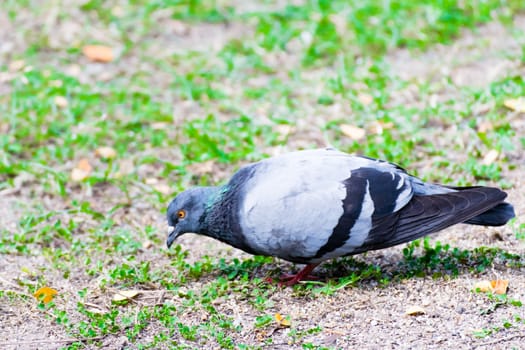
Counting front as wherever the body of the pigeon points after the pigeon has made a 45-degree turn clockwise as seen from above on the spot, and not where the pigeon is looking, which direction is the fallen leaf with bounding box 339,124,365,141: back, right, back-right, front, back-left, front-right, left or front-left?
front-right

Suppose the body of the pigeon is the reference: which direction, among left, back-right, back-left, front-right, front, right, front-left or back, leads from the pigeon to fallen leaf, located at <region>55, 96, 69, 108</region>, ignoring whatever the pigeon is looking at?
front-right

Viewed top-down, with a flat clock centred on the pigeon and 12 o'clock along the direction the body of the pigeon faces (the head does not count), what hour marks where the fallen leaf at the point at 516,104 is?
The fallen leaf is roughly at 4 o'clock from the pigeon.

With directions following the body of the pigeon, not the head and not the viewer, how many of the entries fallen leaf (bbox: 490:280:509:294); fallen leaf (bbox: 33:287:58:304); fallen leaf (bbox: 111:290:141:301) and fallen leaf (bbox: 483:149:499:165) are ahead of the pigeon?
2

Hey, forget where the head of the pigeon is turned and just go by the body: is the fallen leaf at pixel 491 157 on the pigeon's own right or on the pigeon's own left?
on the pigeon's own right

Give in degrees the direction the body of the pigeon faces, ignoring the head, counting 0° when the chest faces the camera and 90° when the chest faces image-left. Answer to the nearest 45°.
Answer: approximately 90°

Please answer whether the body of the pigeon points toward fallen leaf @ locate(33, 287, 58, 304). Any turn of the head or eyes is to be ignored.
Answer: yes

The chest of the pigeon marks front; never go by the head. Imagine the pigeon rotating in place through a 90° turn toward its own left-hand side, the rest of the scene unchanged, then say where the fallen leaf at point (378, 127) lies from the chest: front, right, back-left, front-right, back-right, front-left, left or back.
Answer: back

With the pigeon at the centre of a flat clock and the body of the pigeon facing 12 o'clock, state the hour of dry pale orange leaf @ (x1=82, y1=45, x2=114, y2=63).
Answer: The dry pale orange leaf is roughly at 2 o'clock from the pigeon.
